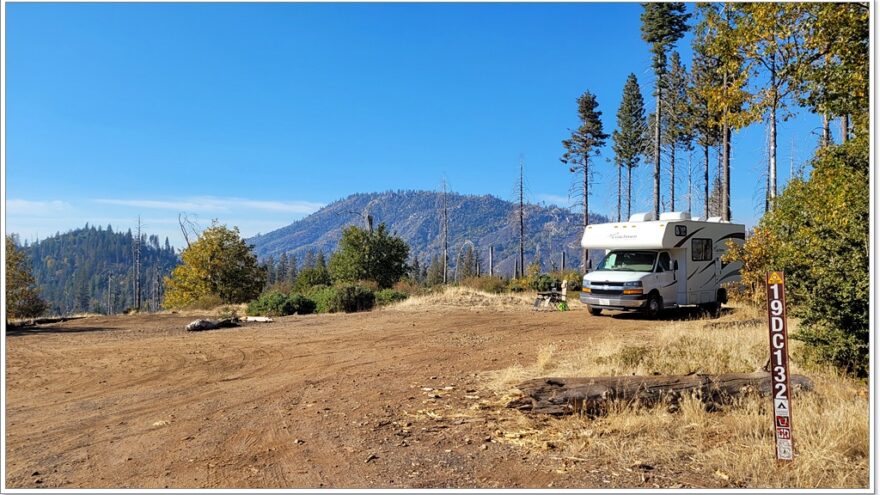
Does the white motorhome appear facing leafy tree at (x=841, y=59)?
no

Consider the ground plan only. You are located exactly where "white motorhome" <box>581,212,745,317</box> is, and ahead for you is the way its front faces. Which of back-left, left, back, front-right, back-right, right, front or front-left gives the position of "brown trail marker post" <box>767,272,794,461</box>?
front-left

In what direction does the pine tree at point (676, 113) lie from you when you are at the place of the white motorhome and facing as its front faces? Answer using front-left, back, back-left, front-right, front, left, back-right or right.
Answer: back-right

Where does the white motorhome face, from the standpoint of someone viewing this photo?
facing the viewer and to the left of the viewer

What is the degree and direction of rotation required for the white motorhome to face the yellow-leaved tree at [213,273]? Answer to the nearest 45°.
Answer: approximately 90° to its right

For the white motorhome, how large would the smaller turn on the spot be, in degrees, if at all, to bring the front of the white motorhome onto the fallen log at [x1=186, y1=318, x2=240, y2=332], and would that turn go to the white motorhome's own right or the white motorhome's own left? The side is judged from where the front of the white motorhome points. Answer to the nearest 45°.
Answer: approximately 45° to the white motorhome's own right

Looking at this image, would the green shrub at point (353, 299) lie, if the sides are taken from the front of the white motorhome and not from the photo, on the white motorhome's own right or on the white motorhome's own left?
on the white motorhome's own right

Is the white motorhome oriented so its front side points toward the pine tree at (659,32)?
no

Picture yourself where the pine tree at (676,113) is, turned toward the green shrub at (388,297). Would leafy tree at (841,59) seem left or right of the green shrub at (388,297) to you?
left

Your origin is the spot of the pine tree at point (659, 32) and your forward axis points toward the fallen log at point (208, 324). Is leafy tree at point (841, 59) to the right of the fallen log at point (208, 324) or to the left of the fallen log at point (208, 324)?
left

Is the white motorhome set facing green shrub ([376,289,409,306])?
no

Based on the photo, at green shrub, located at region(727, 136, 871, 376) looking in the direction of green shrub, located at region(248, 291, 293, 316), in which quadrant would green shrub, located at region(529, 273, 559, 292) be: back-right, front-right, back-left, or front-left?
front-right

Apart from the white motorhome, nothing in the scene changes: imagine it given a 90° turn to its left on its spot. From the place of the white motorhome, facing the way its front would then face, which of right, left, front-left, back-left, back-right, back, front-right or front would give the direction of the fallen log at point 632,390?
front-right
